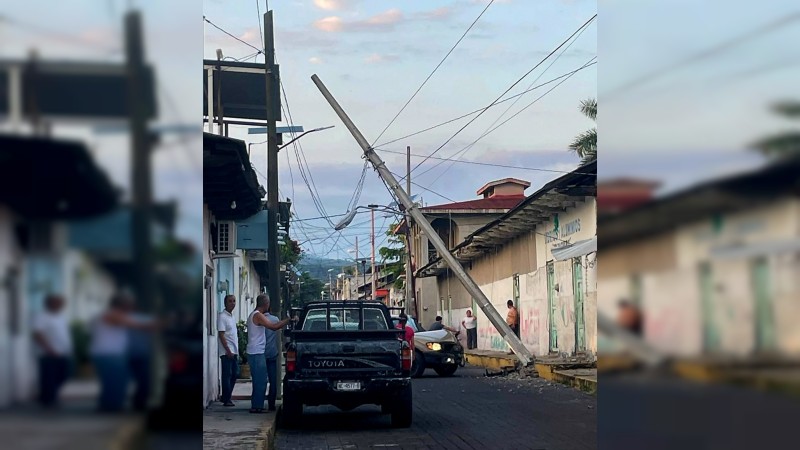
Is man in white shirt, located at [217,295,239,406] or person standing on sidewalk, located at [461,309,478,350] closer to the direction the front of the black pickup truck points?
the person standing on sidewalk

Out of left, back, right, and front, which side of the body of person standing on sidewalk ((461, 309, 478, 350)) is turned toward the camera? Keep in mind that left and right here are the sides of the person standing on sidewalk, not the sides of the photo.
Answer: front

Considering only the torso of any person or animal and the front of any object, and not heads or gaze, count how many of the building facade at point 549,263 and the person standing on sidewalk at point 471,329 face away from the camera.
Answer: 0

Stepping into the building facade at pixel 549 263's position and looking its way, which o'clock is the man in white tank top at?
The man in white tank top is roughly at 11 o'clock from the building facade.

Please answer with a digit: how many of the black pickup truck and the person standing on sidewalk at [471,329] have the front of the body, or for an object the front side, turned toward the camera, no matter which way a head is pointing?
1

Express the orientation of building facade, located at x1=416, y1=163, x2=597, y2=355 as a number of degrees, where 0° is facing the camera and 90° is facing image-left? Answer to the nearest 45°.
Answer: approximately 45°

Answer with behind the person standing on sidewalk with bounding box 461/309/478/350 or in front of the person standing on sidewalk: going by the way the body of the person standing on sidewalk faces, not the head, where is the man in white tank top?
in front

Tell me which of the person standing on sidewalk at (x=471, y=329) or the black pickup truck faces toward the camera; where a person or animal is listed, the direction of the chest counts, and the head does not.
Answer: the person standing on sidewalk

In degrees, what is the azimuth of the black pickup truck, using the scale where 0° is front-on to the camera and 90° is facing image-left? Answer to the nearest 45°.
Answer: approximately 180°

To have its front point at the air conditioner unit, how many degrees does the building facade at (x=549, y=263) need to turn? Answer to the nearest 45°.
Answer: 0° — it already faces it

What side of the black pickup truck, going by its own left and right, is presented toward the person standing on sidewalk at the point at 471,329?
front

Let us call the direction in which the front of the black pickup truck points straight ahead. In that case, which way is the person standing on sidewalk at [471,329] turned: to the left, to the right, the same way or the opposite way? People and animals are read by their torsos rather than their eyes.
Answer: the opposite way
